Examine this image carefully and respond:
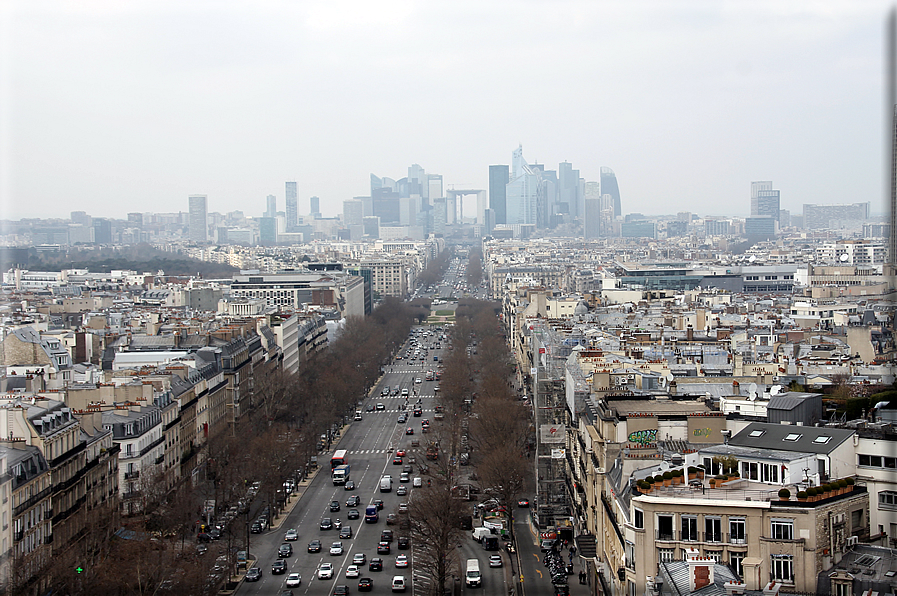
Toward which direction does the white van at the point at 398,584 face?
away from the camera

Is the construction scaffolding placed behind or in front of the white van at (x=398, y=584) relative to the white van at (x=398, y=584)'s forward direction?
in front

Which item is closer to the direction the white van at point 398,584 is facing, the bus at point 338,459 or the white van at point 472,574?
the bus

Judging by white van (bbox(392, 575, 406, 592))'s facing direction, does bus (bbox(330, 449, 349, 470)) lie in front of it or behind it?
in front

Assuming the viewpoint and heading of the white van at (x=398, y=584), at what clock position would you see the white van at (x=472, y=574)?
the white van at (x=472, y=574) is roughly at 2 o'clock from the white van at (x=398, y=584).

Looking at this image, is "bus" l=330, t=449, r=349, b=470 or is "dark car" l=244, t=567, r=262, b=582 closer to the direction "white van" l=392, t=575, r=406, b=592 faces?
the bus

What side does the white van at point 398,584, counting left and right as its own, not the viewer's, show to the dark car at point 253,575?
left

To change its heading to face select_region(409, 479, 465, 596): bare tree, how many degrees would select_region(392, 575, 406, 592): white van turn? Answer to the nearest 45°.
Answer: approximately 45° to its right
